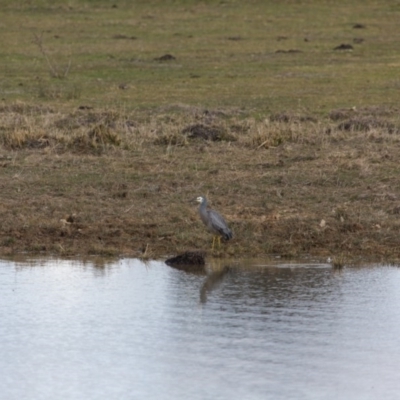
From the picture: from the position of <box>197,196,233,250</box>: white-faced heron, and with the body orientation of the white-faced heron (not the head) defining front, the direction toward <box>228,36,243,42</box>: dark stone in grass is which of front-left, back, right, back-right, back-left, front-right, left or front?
right

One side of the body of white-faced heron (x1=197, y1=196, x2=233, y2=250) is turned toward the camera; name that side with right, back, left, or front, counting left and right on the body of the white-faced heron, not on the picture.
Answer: left

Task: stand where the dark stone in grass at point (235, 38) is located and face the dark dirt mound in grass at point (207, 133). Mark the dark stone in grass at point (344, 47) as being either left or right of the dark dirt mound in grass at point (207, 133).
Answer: left

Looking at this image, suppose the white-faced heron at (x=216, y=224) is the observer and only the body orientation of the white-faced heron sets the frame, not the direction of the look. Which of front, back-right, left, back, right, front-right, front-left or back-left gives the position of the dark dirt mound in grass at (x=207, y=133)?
right

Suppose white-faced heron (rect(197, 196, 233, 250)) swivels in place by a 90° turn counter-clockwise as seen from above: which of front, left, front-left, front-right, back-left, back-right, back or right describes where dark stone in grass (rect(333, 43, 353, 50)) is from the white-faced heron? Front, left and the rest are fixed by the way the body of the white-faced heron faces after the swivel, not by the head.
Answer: back

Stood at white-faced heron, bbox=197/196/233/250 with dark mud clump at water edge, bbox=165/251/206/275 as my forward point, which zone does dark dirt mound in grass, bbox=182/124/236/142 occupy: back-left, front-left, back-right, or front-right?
back-right
